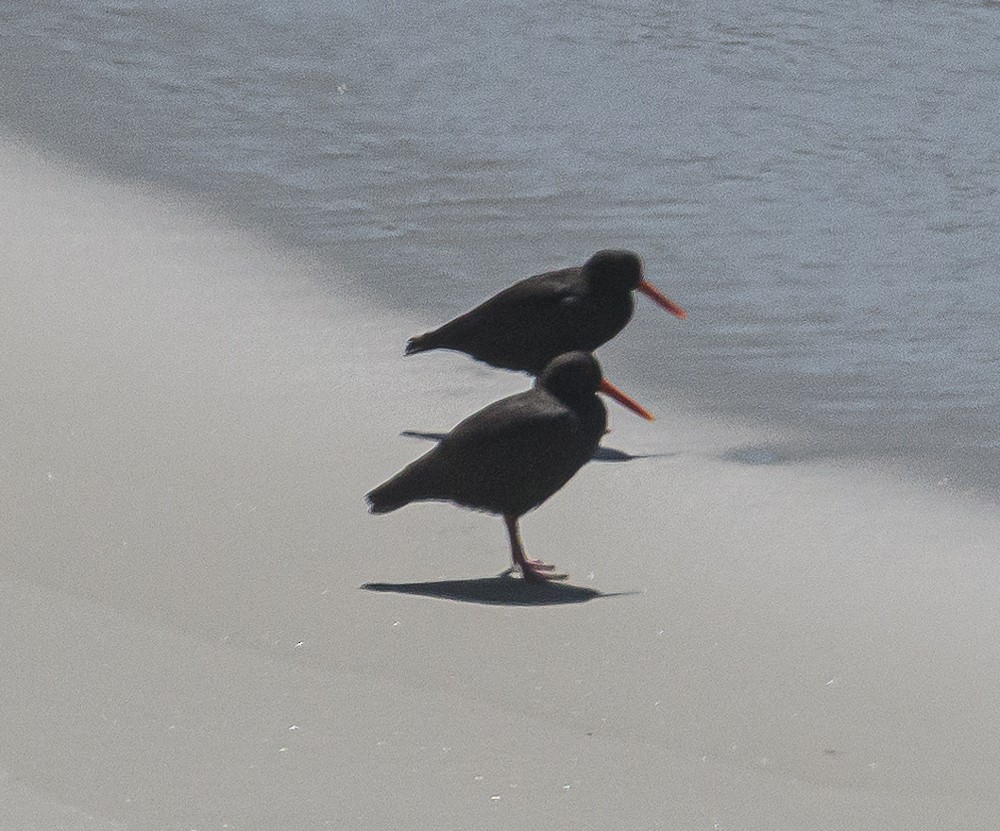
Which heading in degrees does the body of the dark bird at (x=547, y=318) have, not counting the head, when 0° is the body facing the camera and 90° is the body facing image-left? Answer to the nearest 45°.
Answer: approximately 270°

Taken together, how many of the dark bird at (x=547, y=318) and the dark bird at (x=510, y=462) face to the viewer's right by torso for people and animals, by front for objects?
2

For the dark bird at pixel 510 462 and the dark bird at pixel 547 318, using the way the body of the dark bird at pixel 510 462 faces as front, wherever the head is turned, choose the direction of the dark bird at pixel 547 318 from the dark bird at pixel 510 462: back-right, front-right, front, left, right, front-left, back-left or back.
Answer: left

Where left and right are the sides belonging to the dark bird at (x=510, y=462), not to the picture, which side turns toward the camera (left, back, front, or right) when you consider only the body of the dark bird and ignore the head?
right

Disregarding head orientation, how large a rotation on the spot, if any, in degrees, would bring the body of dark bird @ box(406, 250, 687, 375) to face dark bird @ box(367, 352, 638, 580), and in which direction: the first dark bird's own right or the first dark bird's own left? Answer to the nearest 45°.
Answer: approximately 90° to the first dark bird's own right
